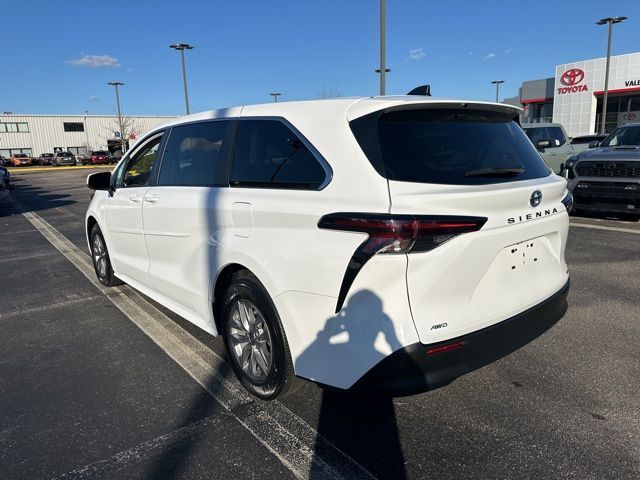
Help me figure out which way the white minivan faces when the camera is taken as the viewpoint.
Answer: facing away from the viewer and to the left of the viewer

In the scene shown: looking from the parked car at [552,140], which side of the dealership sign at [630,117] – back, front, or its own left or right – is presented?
front

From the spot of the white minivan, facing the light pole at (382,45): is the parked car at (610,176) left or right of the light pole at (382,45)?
right

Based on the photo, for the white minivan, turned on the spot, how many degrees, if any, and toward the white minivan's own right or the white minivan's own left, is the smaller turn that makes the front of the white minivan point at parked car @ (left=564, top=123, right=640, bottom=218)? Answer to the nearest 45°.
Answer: approximately 90° to the white minivan's own right

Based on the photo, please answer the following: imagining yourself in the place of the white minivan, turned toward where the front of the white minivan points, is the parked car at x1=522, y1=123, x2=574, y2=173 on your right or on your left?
on your right

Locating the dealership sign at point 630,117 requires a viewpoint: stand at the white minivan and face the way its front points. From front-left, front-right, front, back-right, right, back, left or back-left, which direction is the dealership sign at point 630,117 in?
right

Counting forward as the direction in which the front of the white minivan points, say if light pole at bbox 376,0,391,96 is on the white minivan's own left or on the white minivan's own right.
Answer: on the white minivan's own right

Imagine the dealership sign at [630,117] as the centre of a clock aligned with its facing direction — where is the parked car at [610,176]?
The parked car is roughly at 12 o'clock from the dealership sign.

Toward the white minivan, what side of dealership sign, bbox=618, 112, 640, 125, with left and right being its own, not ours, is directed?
front

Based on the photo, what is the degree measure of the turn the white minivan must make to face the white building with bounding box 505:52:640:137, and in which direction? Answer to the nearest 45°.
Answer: approximately 90° to its right

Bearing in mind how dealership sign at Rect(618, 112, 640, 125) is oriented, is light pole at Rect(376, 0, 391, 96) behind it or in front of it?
in front
